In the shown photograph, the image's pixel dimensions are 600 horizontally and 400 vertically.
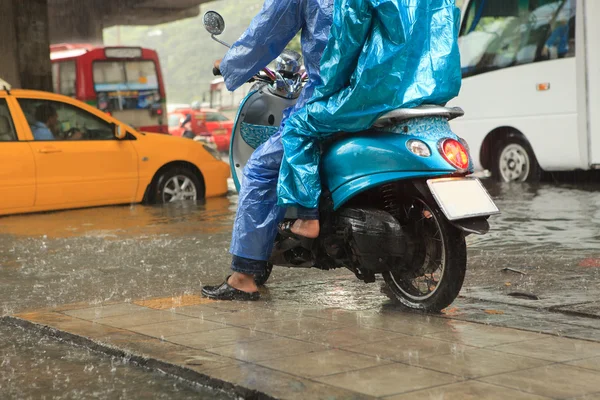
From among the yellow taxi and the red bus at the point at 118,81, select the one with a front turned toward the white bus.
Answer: the yellow taxi

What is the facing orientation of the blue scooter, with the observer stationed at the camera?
facing away from the viewer and to the left of the viewer

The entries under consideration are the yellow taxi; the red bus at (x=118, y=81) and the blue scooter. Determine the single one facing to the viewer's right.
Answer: the yellow taxi

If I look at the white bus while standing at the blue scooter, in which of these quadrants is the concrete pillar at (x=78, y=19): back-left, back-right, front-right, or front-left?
front-left

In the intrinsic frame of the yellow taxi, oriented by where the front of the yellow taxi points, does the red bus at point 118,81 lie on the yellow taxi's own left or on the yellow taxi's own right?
on the yellow taxi's own left

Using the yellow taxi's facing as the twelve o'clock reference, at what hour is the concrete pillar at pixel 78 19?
The concrete pillar is roughly at 9 o'clock from the yellow taxi.

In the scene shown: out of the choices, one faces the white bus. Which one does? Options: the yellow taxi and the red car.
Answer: the yellow taxi

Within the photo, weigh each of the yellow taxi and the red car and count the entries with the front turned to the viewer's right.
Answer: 1

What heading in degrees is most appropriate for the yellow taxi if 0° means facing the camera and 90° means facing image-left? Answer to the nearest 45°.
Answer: approximately 270°

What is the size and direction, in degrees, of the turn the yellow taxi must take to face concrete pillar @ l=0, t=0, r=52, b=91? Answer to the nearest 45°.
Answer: approximately 90° to its left
